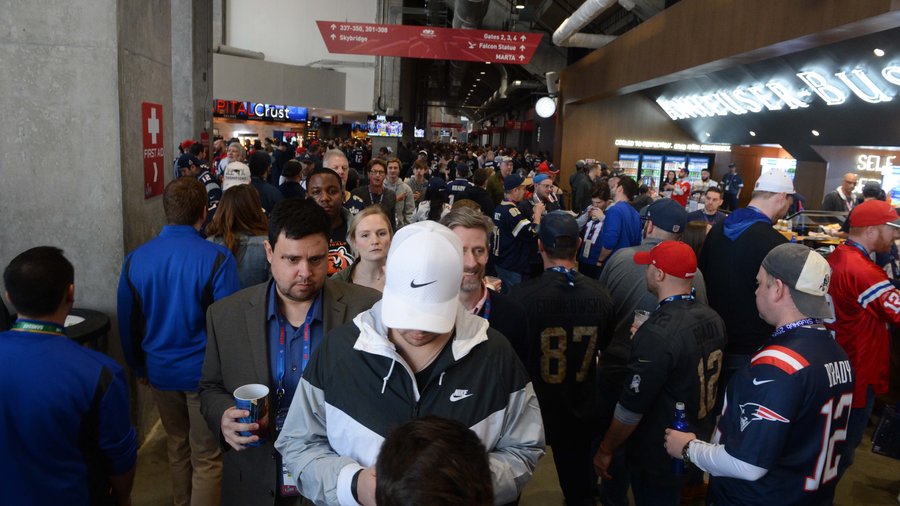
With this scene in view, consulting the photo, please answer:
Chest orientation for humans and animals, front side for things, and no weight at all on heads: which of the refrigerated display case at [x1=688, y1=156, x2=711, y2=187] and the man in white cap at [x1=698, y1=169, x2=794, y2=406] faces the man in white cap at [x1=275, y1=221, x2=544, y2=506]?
the refrigerated display case

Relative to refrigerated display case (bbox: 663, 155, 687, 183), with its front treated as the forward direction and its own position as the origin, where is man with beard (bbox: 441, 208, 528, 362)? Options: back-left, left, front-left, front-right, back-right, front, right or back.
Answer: front

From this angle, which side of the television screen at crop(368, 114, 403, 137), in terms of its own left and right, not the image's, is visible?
front

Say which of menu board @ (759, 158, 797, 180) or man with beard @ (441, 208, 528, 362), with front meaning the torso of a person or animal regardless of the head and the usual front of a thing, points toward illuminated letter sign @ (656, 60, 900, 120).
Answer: the menu board

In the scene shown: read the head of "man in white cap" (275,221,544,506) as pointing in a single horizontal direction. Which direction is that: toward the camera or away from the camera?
toward the camera

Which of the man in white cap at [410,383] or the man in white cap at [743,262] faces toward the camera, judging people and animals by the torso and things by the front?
the man in white cap at [410,383]

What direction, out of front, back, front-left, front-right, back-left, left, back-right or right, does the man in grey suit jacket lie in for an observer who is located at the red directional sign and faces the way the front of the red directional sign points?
front

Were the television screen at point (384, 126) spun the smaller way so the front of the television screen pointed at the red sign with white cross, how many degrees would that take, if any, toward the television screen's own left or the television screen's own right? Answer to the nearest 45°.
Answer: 0° — it already faces it

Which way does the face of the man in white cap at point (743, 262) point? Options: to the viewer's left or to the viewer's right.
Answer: to the viewer's right

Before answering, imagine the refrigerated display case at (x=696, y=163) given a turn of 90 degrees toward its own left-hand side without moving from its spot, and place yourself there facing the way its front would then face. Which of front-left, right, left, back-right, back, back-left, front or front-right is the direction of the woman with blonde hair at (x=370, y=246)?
right

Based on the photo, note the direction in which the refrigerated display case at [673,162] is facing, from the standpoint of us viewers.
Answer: facing the viewer

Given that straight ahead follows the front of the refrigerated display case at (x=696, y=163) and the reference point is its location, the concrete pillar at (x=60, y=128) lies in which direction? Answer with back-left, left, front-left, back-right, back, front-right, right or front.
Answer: front

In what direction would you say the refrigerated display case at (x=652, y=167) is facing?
toward the camera

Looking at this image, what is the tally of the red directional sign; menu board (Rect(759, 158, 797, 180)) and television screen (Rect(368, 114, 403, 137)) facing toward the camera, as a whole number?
3

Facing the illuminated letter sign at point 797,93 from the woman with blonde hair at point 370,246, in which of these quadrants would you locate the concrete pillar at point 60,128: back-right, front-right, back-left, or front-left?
back-left

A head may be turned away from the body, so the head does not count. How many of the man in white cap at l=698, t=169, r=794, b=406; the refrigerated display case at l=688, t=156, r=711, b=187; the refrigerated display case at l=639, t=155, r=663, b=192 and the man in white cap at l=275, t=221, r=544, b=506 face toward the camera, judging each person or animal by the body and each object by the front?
3

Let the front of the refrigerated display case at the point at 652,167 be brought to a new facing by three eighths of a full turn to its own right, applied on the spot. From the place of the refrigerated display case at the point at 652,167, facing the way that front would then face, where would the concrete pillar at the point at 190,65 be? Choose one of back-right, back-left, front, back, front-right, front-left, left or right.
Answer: left

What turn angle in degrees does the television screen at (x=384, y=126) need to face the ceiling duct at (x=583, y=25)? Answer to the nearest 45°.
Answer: approximately 45° to its left

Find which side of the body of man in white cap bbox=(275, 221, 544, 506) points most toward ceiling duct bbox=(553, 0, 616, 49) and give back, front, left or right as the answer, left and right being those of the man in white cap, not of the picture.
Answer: back

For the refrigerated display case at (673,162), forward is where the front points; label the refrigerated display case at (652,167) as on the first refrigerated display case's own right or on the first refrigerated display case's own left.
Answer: on the first refrigerated display case's own right

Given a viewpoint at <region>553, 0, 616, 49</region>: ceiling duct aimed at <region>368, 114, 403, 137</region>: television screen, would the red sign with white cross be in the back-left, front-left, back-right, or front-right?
back-left
